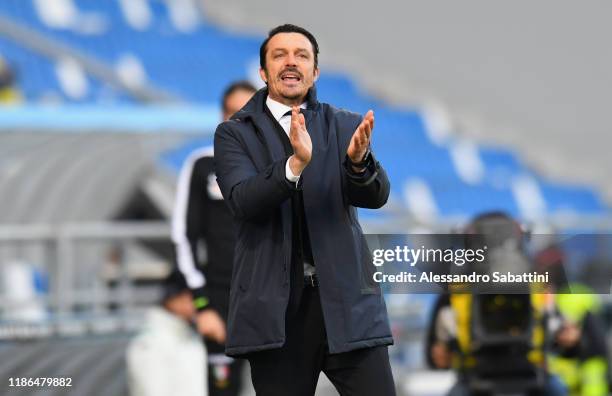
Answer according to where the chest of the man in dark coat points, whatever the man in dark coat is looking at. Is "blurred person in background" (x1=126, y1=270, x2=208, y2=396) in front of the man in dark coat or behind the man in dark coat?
behind

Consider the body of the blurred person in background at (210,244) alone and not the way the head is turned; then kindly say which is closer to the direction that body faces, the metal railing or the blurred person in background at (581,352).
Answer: the blurred person in background
